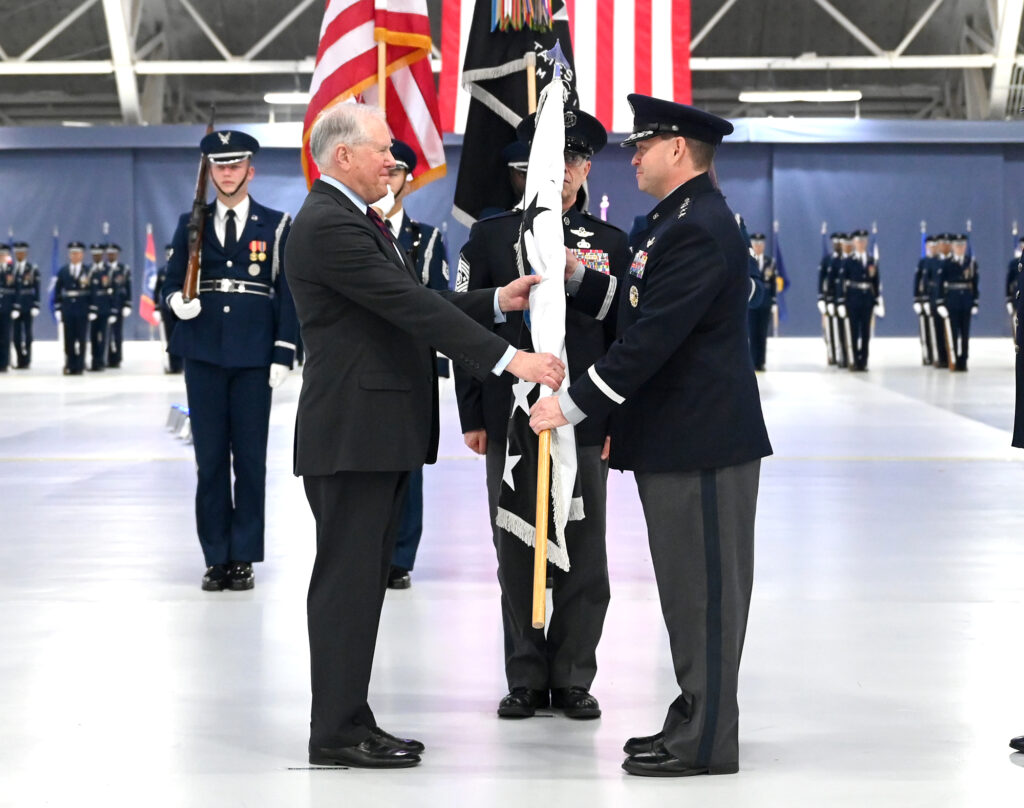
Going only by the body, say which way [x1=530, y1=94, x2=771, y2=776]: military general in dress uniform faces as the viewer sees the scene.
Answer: to the viewer's left

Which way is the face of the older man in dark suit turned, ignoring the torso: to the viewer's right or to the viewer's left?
to the viewer's right

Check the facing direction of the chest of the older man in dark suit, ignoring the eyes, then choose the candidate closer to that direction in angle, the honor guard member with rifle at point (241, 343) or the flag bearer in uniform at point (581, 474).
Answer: the flag bearer in uniform

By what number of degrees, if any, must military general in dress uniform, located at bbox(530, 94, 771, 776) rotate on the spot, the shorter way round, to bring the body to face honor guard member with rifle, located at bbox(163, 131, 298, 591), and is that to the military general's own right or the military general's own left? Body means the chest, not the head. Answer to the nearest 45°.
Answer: approximately 45° to the military general's own right

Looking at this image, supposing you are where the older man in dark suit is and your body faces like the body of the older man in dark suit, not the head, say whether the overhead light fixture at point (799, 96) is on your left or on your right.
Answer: on your left

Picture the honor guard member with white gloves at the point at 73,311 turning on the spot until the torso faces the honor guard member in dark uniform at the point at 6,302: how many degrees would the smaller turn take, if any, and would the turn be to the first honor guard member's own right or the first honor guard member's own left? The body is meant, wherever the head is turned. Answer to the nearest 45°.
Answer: approximately 135° to the first honor guard member's own right

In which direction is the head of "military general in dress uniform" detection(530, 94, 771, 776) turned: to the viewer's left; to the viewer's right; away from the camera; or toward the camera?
to the viewer's left
